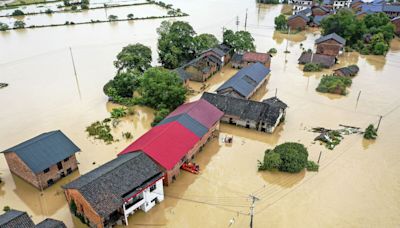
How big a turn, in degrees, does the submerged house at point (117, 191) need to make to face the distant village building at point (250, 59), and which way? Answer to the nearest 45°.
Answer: approximately 90° to its left

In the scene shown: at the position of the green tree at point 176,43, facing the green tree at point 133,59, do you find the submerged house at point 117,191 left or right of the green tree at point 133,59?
left

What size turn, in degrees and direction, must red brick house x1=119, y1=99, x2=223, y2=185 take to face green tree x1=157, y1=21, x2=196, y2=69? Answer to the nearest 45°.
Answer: approximately 135° to its left

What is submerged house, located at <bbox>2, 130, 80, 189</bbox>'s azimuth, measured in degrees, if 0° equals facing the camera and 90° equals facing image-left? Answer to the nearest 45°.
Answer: approximately 315°

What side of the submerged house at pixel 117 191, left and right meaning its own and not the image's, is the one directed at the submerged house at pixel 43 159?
back

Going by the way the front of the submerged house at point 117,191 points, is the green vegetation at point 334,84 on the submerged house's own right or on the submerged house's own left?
on the submerged house's own left

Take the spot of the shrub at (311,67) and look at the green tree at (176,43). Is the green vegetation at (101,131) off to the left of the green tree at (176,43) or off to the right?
left

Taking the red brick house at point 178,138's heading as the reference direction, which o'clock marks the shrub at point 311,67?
The shrub is roughly at 9 o'clock from the red brick house.

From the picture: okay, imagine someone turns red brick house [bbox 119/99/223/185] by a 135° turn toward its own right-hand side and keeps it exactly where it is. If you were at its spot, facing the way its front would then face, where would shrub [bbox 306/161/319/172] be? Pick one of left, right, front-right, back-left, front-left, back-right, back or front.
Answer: back

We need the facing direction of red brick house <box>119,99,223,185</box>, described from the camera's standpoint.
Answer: facing the viewer and to the right of the viewer

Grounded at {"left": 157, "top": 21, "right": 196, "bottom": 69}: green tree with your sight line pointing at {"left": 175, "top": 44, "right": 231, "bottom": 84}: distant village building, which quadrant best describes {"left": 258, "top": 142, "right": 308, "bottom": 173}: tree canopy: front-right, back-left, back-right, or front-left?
front-right

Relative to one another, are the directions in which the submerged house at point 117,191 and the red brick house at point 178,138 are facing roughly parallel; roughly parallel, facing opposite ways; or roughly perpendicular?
roughly parallel

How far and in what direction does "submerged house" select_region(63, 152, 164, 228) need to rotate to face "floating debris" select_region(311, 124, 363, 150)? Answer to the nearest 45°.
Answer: approximately 45° to its left

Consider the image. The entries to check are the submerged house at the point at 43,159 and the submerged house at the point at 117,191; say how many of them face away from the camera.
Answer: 0
